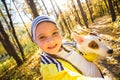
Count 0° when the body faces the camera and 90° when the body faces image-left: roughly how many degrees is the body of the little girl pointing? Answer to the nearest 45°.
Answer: approximately 0°

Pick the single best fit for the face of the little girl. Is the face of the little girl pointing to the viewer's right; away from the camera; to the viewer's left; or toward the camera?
toward the camera
